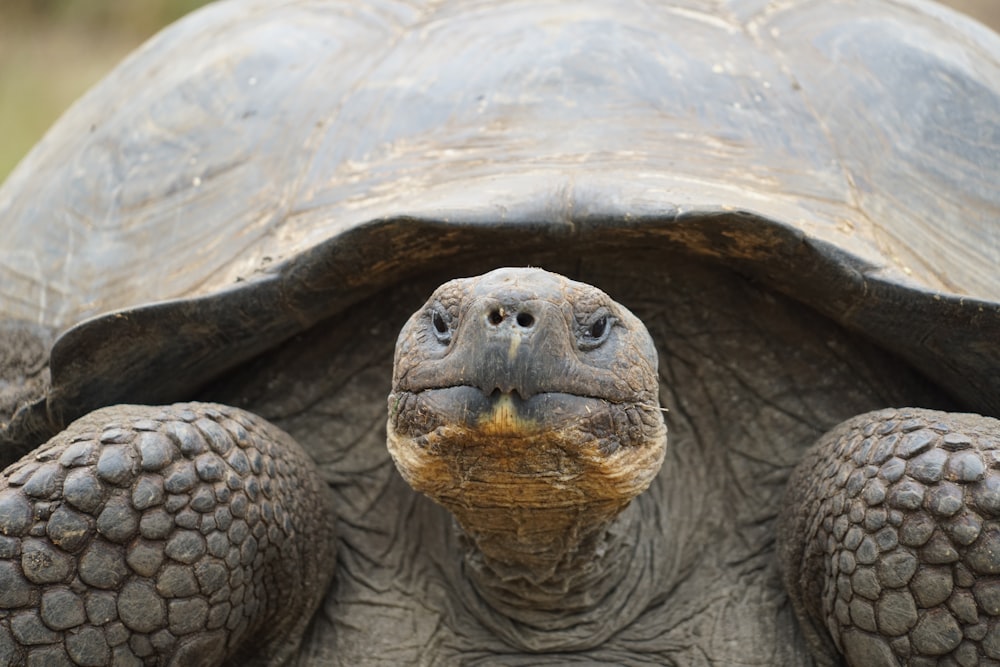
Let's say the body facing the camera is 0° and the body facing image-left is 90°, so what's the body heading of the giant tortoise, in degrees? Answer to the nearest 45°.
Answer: approximately 0°
